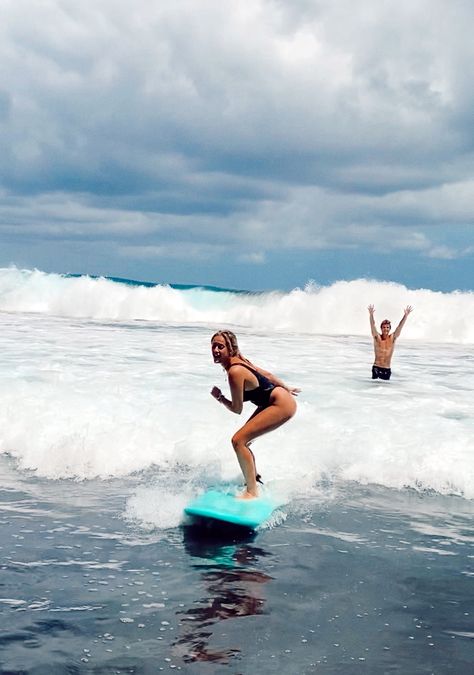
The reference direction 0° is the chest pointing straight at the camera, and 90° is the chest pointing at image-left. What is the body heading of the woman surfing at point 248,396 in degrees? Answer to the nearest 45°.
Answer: approximately 90°
